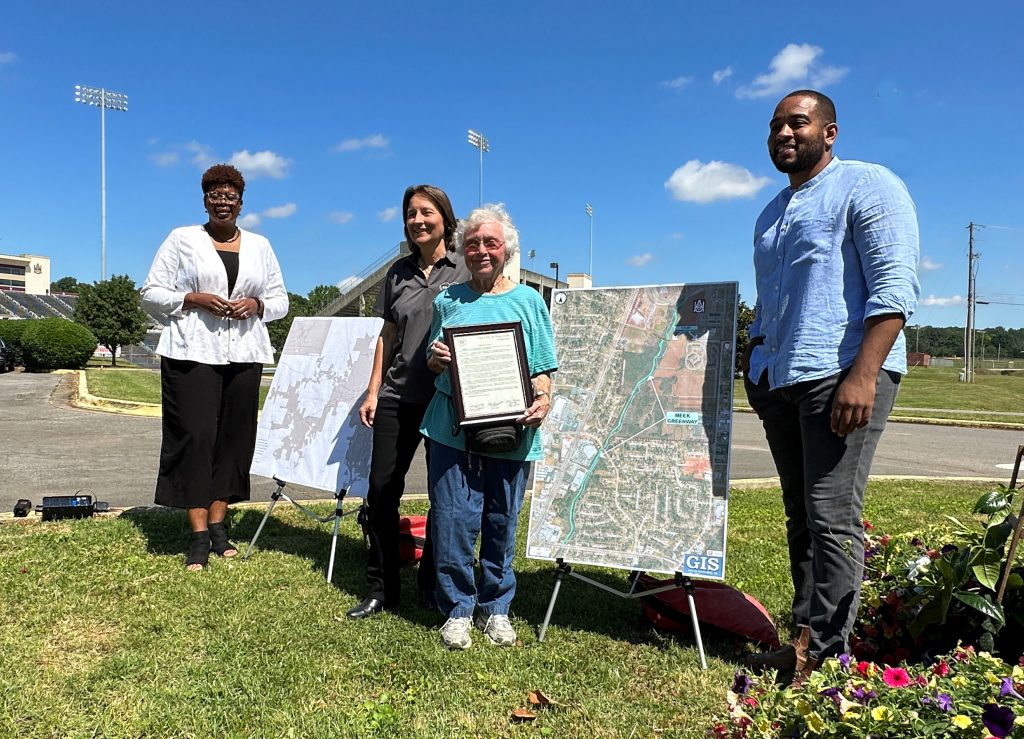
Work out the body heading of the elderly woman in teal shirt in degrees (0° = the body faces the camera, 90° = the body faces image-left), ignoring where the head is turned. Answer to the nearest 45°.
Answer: approximately 0°

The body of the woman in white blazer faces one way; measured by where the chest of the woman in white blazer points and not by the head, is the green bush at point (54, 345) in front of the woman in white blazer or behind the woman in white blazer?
behind

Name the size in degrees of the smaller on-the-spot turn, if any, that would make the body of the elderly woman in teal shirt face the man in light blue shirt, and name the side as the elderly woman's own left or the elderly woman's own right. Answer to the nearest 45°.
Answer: approximately 45° to the elderly woman's own left

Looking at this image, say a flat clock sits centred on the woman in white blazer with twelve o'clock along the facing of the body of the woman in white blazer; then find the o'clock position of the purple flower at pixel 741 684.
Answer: The purple flower is roughly at 11 o'clock from the woman in white blazer.

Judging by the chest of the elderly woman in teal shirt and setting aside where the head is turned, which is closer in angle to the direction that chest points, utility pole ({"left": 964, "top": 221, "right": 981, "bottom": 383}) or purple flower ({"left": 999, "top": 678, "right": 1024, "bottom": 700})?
the purple flower

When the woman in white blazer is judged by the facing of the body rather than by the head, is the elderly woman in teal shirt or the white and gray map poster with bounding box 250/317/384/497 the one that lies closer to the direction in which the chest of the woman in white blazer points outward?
the elderly woman in teal shirt

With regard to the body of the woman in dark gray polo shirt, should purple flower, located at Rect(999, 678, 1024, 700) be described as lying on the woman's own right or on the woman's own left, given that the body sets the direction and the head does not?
on the woman's own left

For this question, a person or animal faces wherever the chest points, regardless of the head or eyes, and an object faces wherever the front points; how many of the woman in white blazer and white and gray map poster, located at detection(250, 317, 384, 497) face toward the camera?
2

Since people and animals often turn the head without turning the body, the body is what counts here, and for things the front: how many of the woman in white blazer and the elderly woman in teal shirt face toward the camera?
2
